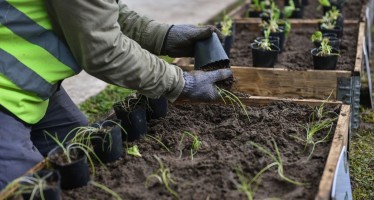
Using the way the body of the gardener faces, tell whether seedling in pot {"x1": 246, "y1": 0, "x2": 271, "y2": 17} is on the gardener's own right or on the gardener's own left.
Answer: on the gardener's own left

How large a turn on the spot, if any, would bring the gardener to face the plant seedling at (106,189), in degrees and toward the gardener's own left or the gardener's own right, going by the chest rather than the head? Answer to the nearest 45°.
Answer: approximately 90° to the gardener's own right

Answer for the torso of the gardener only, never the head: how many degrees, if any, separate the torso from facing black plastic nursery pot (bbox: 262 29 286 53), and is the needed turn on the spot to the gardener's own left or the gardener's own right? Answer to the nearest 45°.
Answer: approximately 45° to the gardener's own left

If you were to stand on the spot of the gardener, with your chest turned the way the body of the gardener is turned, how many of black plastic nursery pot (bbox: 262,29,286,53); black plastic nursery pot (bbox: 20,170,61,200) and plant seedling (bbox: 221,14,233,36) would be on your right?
1

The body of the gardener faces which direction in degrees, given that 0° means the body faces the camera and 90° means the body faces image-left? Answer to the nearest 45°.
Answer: approximately 270°

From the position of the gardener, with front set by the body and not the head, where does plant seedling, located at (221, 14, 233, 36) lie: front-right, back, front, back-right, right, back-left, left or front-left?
front-left

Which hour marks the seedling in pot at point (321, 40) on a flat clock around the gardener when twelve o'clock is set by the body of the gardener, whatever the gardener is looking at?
The seedling in pot is roughly at 11 o'clock from the gardener.

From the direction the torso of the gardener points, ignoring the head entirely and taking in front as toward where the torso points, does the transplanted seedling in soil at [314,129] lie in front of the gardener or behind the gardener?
in front

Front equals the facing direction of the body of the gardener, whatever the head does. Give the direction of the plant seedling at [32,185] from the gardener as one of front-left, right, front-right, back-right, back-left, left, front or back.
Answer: right
